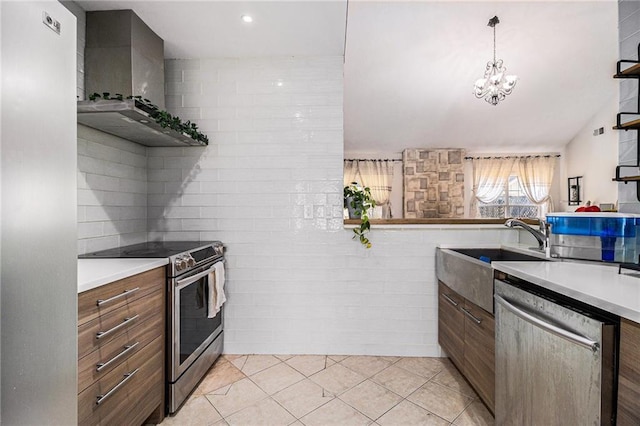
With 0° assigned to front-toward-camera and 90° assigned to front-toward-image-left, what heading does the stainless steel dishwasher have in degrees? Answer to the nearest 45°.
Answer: approximately 45°

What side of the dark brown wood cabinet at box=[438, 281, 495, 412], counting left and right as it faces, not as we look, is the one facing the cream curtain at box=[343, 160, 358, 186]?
right

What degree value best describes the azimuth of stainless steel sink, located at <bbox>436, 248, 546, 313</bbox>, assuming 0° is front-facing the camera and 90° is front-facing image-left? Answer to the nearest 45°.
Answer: approximately 45°

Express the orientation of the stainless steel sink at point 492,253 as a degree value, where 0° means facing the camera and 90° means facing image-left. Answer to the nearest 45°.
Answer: approximately 45°

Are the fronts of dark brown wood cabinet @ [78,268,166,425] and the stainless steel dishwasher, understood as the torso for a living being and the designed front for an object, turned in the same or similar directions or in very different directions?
very different directions

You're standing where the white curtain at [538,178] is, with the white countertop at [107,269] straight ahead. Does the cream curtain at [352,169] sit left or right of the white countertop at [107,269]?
right

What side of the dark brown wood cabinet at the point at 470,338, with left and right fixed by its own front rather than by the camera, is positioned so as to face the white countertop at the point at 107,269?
front

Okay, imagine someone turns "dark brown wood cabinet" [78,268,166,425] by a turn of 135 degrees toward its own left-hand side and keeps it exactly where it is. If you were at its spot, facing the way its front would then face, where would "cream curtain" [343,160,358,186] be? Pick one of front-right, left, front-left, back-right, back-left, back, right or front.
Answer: front-right

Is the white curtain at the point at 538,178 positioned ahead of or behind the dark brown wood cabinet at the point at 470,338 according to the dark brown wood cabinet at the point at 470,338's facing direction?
behind

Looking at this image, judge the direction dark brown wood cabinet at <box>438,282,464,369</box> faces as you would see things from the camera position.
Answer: facing the viewer and to the left of the viewer

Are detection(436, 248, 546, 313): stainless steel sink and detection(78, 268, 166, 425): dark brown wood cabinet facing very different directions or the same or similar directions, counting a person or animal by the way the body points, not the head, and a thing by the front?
very different directions

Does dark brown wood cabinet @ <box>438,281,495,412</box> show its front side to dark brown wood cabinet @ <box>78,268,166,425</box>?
yes
